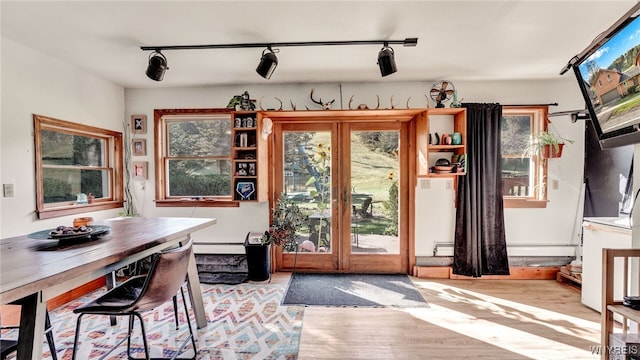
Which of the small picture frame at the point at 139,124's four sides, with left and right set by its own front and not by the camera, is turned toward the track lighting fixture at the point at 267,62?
front

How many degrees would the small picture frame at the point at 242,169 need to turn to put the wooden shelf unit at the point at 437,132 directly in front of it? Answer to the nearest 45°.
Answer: approximately 90° to its left

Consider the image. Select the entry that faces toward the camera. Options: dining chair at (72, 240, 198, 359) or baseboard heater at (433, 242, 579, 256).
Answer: the baseboard heater

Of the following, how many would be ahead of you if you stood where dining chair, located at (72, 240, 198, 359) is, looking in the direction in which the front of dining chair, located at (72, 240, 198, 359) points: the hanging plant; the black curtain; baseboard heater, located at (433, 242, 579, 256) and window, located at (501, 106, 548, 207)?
0

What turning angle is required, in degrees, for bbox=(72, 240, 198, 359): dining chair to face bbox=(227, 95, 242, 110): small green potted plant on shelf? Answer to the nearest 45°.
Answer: approximately 90° to its right

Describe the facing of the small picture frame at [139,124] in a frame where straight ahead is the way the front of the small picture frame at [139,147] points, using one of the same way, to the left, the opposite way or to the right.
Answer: the same way

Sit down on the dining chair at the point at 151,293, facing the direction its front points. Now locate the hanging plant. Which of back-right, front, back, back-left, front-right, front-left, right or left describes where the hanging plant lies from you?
back-right

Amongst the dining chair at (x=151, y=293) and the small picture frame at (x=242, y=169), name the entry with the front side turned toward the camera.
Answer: the small picture frame

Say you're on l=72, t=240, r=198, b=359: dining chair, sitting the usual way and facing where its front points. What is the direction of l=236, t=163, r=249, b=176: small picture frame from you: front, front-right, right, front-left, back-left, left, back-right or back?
right

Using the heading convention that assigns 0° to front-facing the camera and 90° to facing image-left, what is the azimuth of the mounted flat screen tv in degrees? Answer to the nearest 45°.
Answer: approximately 45°

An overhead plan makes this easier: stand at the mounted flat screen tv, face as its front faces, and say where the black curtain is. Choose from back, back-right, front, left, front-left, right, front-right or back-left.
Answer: right

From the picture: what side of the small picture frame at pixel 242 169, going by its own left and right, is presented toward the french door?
left

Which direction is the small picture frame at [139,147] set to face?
toward the camera

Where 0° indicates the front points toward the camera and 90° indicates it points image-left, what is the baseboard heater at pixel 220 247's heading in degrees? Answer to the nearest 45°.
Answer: approximately 0°

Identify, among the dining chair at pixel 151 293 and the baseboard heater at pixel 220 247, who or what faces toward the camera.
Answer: the baseboard heater

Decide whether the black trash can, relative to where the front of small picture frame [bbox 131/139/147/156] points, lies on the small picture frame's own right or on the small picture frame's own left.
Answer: on the small picture frame's own left

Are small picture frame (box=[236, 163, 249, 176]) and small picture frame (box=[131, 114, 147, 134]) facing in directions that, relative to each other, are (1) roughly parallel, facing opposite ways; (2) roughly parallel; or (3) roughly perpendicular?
roughly parallel

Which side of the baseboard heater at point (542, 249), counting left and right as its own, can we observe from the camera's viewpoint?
front

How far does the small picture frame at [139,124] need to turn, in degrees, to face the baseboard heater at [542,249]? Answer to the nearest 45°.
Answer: approximately 45° to its left
